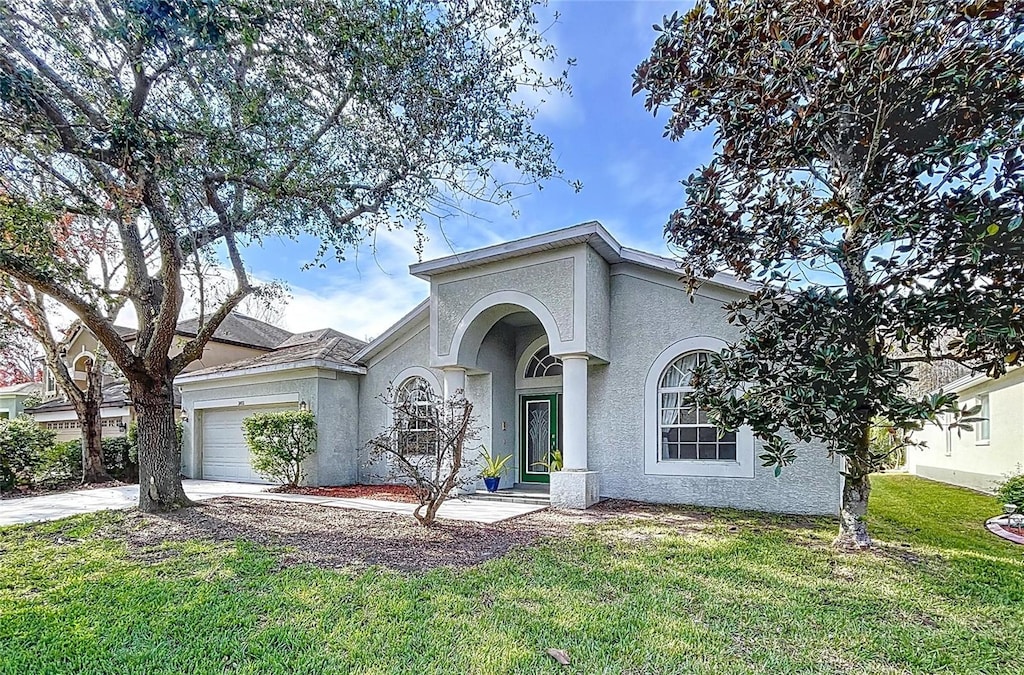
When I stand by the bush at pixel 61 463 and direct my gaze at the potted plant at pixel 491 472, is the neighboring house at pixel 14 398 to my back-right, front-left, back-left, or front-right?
back-left

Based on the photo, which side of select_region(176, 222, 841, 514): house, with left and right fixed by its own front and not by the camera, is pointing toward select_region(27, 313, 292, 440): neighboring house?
right

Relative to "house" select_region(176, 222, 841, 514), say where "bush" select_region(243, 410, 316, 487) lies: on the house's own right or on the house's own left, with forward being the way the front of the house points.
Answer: on the house's own right

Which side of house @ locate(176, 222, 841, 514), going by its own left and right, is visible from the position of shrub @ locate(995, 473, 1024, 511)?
left

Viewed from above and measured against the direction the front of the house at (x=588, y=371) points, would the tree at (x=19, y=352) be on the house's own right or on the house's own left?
on the house's own right

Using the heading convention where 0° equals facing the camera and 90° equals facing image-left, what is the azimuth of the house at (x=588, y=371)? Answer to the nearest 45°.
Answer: approximately 45°

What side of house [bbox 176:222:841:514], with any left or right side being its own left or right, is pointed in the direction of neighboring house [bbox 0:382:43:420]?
right

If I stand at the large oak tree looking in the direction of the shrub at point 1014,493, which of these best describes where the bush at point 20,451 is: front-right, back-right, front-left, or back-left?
back-left
